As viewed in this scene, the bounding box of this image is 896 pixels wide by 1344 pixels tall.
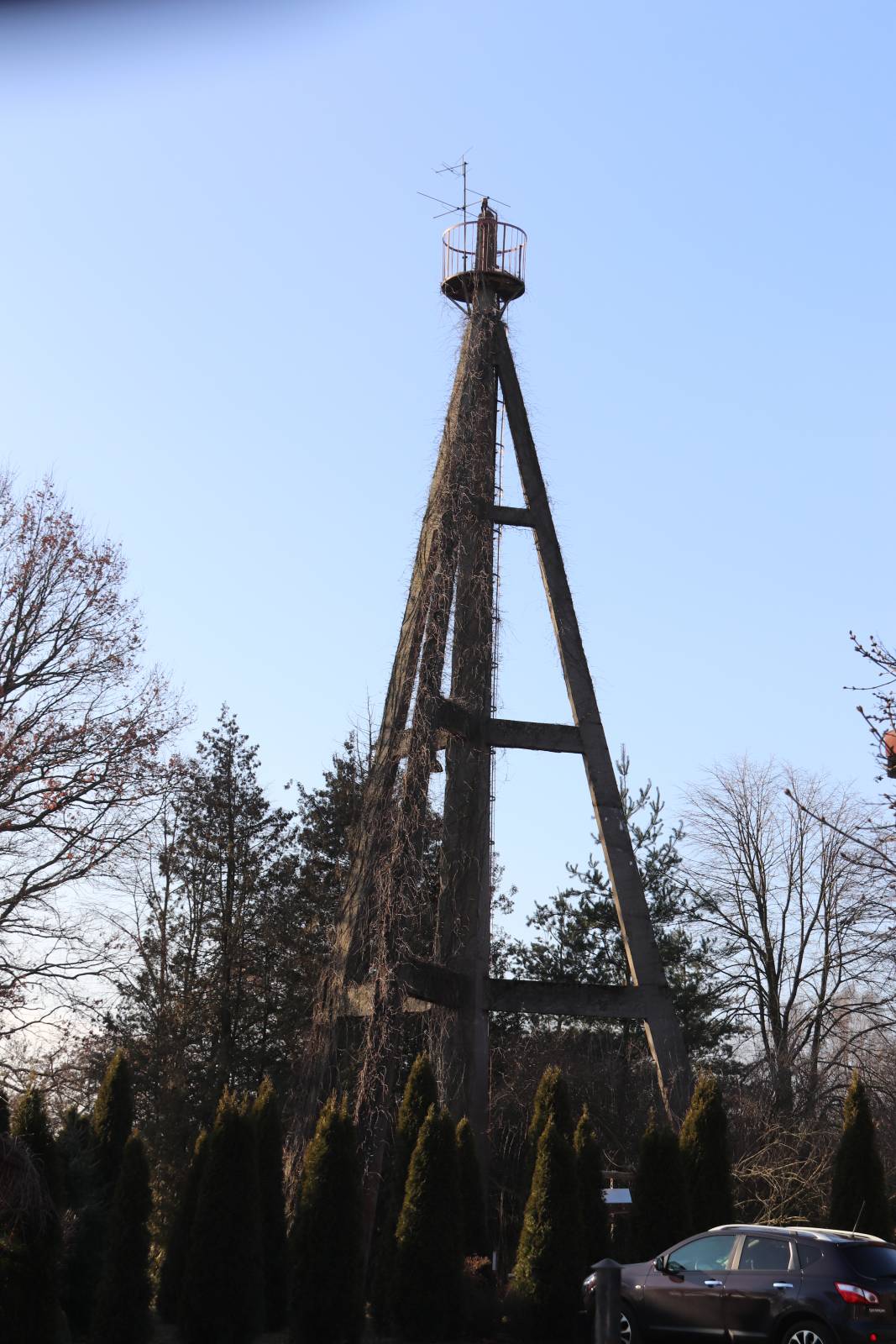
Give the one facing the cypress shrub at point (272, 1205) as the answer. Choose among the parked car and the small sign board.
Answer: the parked car

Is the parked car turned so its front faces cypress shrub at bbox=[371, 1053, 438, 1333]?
yes

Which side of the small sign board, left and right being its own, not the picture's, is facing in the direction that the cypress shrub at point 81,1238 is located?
right

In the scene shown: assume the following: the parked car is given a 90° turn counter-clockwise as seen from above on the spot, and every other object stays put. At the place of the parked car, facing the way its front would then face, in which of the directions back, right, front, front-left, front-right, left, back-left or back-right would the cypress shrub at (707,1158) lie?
back-right

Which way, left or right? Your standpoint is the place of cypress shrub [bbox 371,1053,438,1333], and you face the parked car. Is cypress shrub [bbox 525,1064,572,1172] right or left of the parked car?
left

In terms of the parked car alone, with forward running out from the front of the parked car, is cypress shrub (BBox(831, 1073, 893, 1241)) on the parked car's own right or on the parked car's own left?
on the parked car's own right

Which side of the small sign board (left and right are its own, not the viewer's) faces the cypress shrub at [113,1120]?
right

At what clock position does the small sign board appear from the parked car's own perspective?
The small sign board is roughly at 1 o'clock from the parked car.

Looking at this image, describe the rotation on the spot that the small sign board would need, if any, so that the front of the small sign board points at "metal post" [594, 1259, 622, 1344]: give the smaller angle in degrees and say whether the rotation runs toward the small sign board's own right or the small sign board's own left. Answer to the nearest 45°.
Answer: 0° — it already faces it

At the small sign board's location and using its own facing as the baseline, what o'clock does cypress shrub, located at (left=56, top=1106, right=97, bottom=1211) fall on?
The cypress shrub is roughly at 3 o'clock from the small sign board.

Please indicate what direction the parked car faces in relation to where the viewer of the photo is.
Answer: facing away from the viewer and to the left of the viewer

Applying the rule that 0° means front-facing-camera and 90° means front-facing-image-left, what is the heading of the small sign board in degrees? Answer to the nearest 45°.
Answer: approximately 0°

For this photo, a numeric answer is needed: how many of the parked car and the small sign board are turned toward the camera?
1

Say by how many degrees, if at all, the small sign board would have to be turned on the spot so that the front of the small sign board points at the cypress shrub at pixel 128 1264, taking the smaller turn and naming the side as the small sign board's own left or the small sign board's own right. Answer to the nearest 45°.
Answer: approximately 90° to the small sign board's own right
